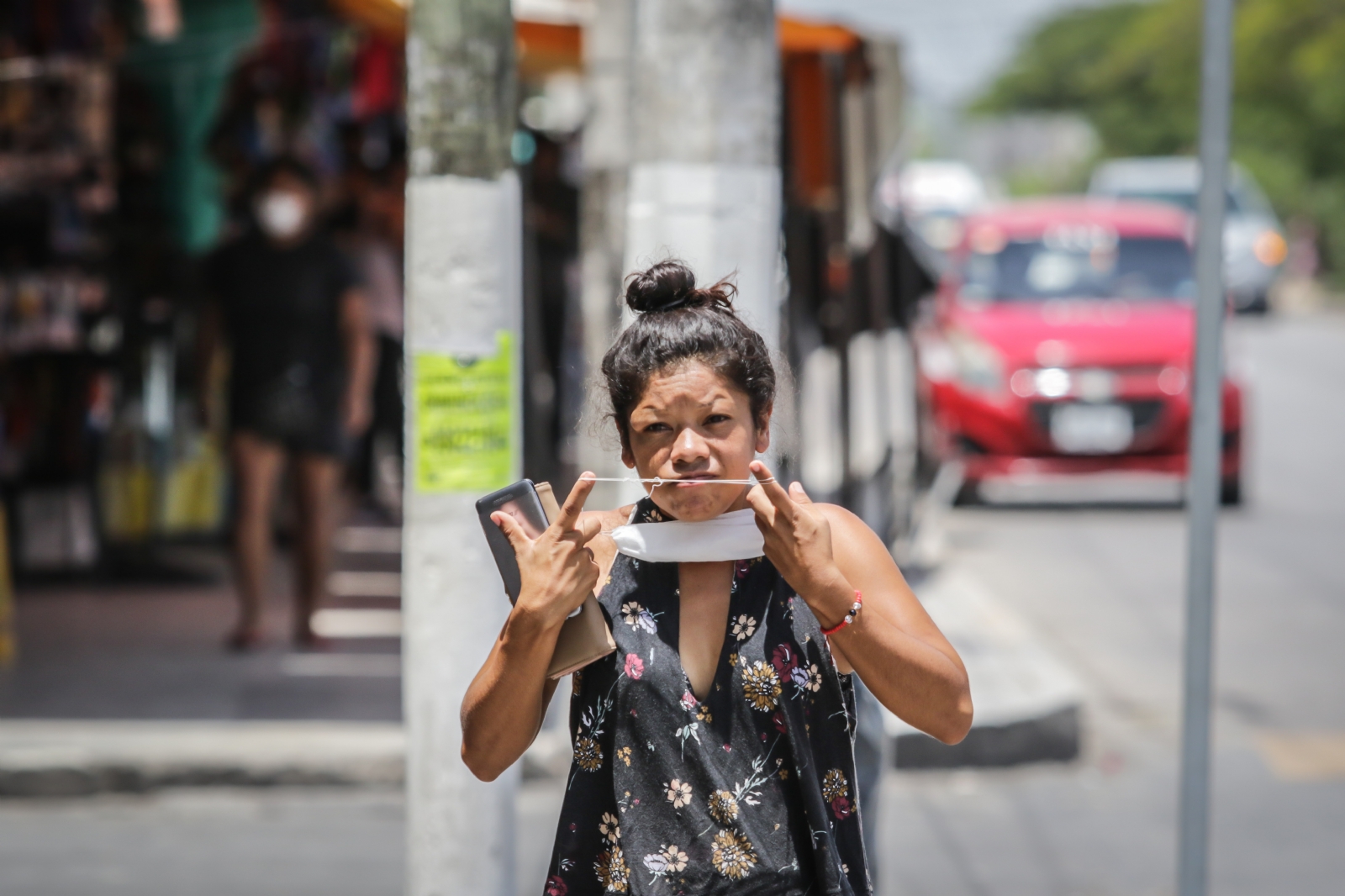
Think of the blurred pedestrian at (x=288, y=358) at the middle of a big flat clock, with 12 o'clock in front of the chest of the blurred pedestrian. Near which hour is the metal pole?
The metal pole is roughly at 11 o'clock from the blurred pedestrian.

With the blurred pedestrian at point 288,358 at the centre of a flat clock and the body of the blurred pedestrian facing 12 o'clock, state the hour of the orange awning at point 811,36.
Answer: The orange awning is roughly at 10 o'clock from the blurred pedestrian.

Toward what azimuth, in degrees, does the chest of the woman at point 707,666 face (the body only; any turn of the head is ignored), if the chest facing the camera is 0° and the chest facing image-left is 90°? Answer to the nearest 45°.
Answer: approximately 0°

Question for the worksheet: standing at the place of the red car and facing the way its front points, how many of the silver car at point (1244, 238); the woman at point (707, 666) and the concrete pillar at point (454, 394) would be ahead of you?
2

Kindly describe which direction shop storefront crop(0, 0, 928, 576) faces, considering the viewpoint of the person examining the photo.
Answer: facing the viewer and to the right of the viewer

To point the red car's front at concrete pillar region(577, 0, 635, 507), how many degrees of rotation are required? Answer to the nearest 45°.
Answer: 0° — it already faces it

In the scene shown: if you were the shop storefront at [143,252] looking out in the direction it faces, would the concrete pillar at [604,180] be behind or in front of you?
in front

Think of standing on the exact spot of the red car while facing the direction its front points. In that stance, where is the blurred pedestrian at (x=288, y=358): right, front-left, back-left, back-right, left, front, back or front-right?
front-right

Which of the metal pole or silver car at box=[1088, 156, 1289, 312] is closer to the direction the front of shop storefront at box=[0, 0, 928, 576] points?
the metal pole

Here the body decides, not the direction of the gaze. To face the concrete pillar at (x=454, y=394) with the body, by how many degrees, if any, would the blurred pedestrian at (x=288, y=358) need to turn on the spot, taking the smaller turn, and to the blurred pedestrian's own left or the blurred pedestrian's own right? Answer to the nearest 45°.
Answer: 0° — they already face it
